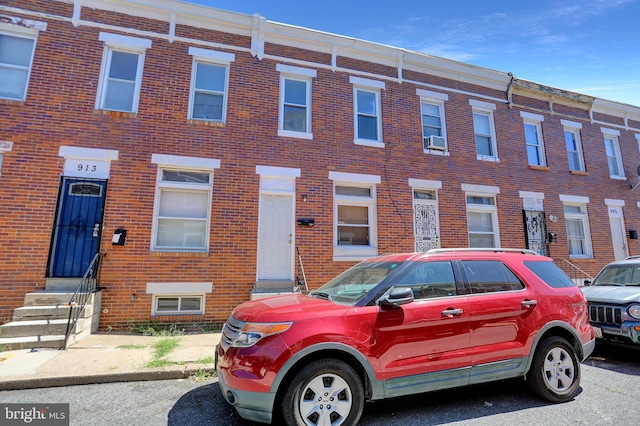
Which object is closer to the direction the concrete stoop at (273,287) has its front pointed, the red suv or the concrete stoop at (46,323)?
the red suv

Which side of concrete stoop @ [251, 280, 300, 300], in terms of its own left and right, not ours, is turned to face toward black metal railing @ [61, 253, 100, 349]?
right

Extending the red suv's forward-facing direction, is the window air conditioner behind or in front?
behind

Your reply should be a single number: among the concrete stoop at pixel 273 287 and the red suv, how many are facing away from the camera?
0

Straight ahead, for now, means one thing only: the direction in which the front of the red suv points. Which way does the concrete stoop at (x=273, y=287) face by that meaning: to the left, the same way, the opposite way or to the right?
to the left

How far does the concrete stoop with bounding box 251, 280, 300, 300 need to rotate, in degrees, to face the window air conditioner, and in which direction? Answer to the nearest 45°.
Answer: approximately 90° to its left

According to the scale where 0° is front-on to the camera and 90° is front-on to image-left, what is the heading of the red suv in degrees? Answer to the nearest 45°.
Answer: approximately 45°

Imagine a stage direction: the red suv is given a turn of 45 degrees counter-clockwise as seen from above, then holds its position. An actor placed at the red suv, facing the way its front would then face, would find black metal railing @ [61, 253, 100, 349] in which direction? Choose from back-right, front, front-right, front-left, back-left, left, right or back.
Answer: right

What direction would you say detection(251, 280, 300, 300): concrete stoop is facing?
toward the camera
